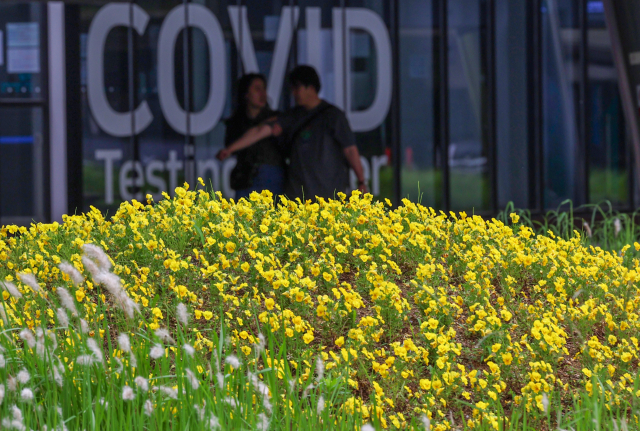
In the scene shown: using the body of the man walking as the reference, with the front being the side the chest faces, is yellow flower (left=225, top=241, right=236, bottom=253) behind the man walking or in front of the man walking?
in front

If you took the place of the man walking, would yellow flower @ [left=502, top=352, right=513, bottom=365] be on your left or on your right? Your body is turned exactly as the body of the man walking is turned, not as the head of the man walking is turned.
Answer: on your left

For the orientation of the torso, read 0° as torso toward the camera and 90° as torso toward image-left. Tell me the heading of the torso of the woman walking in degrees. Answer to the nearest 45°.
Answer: approximately 315°

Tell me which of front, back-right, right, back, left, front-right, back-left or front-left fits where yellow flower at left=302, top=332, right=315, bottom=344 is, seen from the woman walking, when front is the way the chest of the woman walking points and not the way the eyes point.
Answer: front-right

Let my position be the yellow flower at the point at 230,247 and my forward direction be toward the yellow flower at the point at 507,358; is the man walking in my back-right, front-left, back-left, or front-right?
back-left

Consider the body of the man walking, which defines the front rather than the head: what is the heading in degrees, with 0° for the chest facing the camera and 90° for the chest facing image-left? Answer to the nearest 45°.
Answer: approximately 45°

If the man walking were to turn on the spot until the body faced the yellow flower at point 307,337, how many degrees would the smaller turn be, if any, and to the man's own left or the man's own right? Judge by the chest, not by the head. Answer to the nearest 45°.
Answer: approximately 45° to the man's own left
